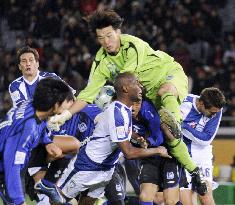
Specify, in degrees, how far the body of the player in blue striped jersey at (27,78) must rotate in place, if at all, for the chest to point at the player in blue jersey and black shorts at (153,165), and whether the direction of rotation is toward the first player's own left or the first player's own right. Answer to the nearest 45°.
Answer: approximately 45° to the first player's own left

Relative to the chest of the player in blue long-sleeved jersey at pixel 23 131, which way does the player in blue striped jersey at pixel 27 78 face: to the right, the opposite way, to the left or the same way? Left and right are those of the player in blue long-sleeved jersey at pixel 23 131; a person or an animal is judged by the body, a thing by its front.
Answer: to the right

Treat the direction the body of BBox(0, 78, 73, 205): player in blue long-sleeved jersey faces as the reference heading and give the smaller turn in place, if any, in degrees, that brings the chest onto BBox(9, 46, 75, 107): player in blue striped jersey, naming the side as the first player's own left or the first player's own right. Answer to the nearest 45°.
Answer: approximately 90° to the first player's own left

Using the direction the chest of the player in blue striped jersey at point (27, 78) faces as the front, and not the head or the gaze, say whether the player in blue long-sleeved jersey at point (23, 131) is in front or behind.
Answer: in front

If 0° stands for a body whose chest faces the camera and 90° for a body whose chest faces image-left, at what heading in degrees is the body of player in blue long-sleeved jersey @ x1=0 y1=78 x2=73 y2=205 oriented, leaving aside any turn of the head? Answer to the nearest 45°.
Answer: approximately 270°

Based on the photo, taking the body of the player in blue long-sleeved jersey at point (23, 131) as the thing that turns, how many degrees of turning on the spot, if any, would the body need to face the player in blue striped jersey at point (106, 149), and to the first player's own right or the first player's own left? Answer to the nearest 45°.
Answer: approximately 45° to the first player's own left
